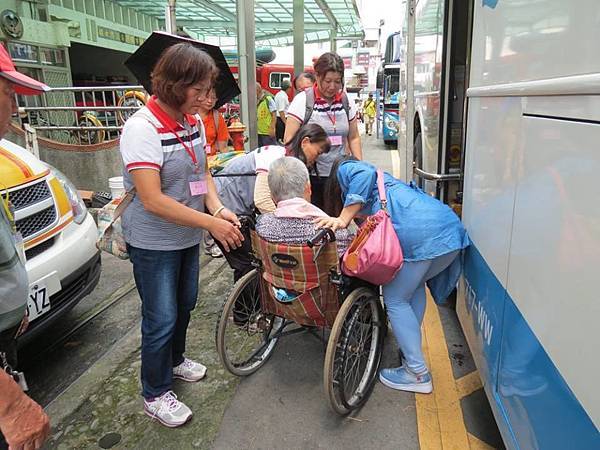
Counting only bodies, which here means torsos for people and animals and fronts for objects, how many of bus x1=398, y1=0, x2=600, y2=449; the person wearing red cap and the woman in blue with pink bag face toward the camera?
1

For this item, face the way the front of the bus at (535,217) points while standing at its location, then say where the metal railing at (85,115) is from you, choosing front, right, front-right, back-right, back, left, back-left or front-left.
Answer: back-right

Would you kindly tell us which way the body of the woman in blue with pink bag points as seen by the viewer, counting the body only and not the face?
to the viewer's left

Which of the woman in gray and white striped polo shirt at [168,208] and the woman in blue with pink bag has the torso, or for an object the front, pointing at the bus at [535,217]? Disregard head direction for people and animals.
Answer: the woman in gray and white striped polo shirt

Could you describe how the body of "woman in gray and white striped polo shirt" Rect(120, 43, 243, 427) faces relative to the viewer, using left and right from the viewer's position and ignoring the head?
facing the viewer and to the right of the viewer

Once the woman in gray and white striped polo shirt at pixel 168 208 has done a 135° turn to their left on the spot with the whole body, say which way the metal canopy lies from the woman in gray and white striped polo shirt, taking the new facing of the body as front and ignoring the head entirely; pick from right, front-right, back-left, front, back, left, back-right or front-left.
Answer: front

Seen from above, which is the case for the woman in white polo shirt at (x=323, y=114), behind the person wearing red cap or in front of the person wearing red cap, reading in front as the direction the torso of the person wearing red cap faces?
in front

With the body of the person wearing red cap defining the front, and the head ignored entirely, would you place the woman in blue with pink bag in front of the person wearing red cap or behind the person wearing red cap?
in front

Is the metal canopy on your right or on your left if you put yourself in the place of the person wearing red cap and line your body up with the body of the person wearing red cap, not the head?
on your left

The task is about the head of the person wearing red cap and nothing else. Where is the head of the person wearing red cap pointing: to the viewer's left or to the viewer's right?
to the viewer's right

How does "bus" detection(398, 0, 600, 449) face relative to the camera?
toward the camera

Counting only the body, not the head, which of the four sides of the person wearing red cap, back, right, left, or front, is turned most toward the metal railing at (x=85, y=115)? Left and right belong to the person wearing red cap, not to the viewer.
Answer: left

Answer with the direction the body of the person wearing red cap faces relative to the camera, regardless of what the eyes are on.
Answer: to the viewer's right
